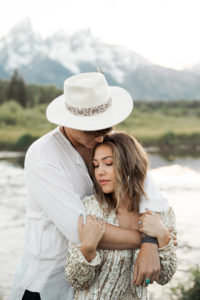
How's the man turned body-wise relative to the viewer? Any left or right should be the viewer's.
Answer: facing the viewer and to the right of the viewer

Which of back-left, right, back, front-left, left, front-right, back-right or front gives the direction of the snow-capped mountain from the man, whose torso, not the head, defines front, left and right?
back-left

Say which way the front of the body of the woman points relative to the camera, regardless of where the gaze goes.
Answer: toward the camera

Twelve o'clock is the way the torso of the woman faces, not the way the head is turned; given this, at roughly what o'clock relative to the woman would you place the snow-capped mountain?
The snow-capped mountain is roughly at 6 o'clock from the woman.

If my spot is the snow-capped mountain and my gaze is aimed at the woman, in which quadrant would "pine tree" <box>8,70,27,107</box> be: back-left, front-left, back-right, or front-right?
front-right

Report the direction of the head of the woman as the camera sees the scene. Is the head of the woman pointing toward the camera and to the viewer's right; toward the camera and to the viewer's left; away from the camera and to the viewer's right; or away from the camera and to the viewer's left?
toward the camera and to the viewer's left

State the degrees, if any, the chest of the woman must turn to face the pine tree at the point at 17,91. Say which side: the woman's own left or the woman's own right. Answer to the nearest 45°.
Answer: approximately 180°

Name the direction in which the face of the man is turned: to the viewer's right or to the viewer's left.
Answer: to the viewer's right

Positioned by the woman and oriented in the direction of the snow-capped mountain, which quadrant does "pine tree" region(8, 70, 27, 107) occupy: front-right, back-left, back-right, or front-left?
front-left
